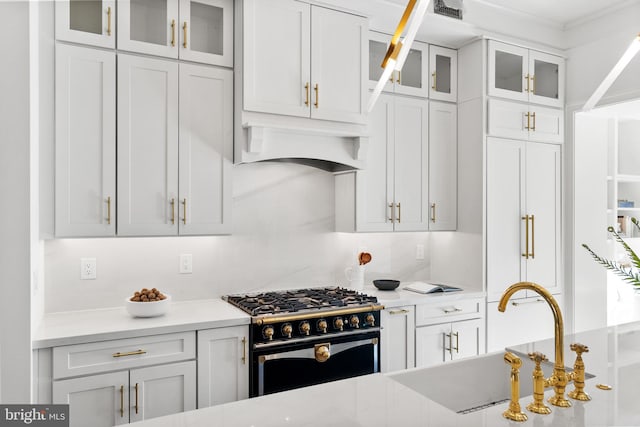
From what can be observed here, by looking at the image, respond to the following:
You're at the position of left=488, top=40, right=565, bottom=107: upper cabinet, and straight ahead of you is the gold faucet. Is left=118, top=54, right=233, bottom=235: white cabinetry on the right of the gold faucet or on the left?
right

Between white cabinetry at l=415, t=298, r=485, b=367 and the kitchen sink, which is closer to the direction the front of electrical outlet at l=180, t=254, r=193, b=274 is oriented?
the kitchen sink

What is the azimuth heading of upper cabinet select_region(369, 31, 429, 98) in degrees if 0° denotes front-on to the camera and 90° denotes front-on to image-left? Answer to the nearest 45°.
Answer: approximately 315°

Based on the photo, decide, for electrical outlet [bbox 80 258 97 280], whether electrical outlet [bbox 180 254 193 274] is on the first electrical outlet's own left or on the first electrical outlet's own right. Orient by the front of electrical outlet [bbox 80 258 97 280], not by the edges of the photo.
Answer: on the first electrical outlet's own left

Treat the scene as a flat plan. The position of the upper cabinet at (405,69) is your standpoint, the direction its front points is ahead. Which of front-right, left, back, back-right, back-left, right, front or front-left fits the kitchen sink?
front-right

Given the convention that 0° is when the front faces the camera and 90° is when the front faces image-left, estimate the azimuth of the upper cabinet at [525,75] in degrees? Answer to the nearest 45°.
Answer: approximately 315°

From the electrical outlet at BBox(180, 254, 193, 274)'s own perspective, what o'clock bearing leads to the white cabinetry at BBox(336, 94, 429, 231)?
The white cabinetry is roughly at 9 o'clock from the electrical outlet.

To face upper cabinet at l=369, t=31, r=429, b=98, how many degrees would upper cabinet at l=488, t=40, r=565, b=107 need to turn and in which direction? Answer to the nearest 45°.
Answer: approximately 90° to its right

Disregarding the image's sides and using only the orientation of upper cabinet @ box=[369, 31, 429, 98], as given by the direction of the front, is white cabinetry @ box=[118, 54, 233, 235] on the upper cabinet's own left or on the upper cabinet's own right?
on the upper cabinet's own right

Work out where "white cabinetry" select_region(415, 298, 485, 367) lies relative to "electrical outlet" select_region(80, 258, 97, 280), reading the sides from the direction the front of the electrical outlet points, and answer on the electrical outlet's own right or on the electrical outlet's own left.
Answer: on the electrical outlet's own left

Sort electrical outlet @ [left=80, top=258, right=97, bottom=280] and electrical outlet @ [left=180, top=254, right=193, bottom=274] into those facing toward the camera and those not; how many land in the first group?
2
